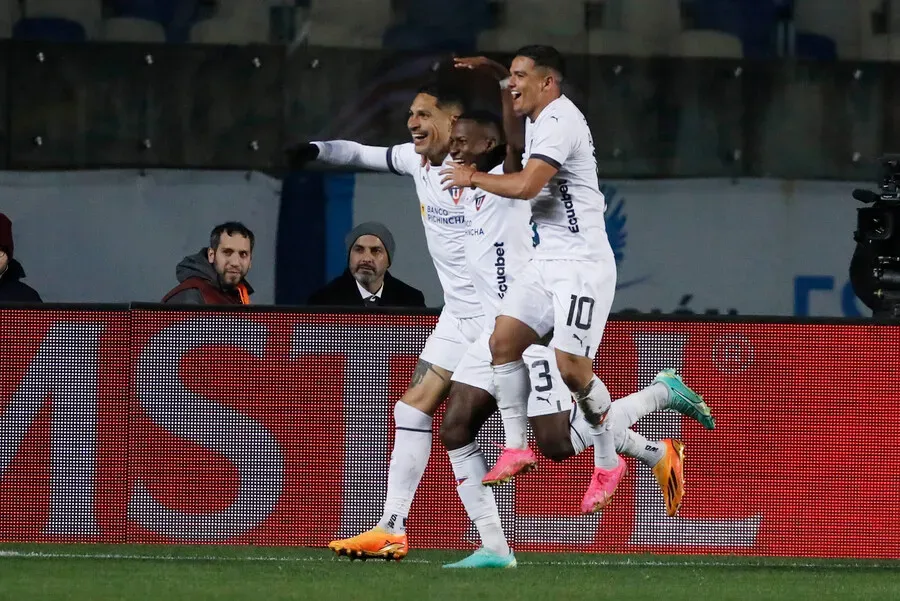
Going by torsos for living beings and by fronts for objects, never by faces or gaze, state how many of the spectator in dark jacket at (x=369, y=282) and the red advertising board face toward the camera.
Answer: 2

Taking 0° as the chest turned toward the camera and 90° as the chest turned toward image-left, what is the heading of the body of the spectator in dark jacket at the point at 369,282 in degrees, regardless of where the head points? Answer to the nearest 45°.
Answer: approximately 0°

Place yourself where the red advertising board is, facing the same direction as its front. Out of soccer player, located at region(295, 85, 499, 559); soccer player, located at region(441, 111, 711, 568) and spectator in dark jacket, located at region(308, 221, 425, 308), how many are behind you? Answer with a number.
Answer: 1
